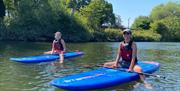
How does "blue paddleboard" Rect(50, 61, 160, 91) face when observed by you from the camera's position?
facing the viewer and to the left of the viewer

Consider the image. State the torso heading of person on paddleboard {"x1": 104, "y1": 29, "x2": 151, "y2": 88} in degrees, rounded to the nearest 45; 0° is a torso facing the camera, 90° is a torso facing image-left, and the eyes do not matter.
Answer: approximately 45°
